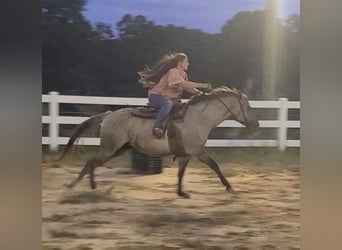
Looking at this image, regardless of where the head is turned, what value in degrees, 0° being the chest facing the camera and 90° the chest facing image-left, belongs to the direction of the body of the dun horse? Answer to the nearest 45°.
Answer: approximately 270°
